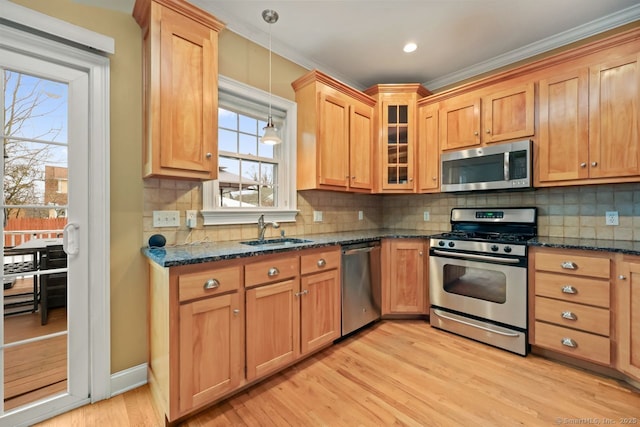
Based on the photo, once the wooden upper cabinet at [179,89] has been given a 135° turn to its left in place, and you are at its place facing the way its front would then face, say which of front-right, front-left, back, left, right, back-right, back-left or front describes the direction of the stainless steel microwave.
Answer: right

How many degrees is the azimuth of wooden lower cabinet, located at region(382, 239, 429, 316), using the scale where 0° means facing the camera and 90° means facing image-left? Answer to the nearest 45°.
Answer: approximately 0°

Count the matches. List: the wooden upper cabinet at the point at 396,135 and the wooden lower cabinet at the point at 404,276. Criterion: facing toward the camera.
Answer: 2

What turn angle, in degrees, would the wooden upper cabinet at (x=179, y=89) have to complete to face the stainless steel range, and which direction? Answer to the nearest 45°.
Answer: approximately 45° to its left

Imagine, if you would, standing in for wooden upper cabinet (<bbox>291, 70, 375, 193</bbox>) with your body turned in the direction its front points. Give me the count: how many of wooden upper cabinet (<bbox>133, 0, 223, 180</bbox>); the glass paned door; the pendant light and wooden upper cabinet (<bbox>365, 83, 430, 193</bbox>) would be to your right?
3

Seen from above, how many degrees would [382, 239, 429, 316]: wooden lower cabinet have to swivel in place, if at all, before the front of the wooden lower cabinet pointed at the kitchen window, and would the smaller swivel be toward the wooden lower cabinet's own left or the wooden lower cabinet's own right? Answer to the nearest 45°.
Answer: approximately 45° to the wooden lower cabinet's own right

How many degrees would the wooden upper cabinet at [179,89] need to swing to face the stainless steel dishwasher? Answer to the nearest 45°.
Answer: approximately 45° to its left

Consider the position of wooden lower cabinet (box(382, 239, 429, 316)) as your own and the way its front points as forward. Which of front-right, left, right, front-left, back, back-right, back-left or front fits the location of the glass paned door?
front-right

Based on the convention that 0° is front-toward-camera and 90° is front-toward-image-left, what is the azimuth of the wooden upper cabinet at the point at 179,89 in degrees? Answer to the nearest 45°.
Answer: approximately 315°
